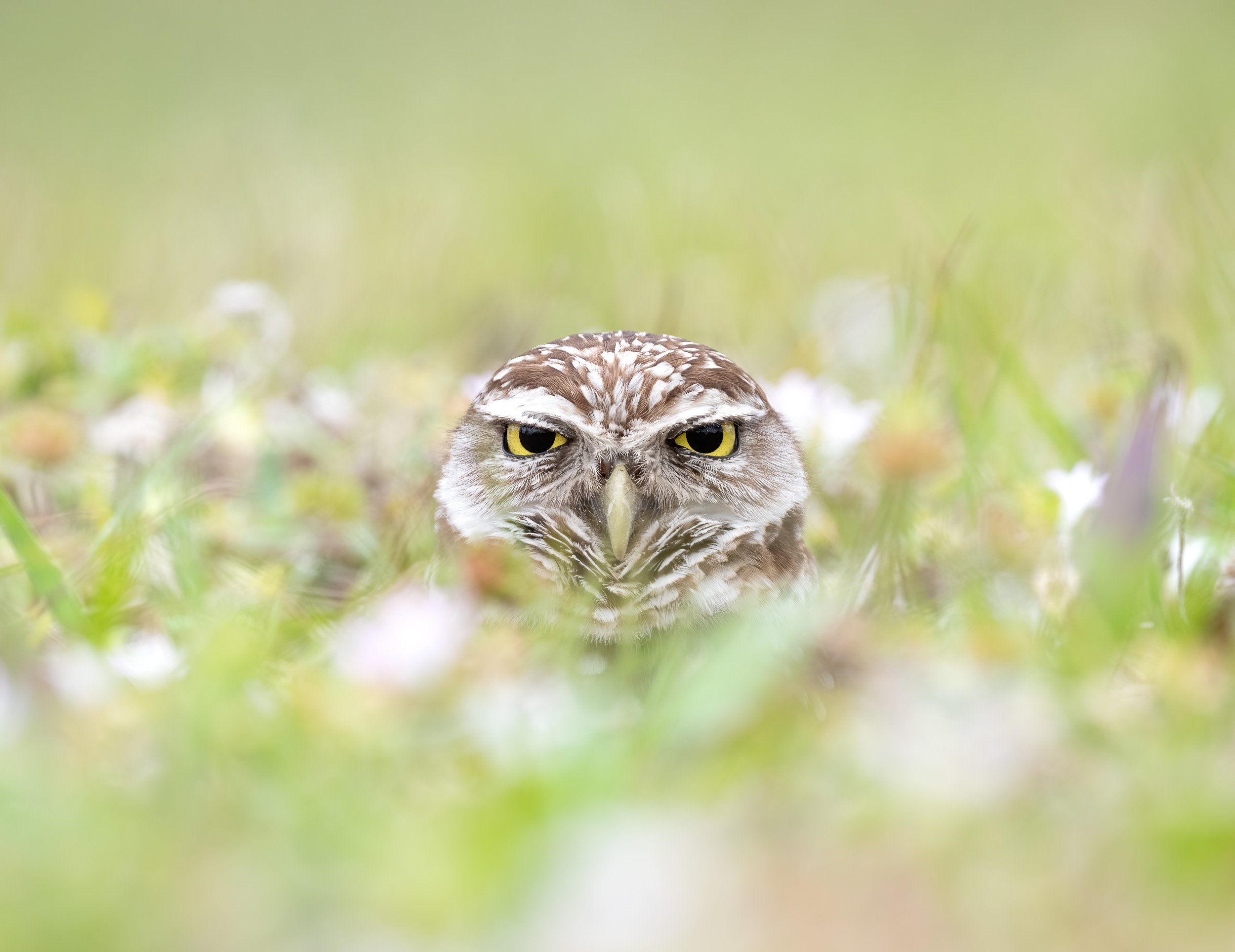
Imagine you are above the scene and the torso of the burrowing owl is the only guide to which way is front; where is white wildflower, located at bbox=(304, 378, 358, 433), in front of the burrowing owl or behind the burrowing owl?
behind

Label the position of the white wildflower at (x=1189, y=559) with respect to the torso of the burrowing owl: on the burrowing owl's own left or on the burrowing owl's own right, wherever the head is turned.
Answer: on the burrowing owl's own left

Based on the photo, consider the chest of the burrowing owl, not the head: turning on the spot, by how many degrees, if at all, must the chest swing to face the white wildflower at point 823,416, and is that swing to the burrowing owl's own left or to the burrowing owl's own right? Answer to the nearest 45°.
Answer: approximately 135° to the burrowing owl's own left

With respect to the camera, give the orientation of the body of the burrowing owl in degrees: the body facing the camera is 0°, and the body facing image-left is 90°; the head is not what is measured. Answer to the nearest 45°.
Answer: approximately 0°

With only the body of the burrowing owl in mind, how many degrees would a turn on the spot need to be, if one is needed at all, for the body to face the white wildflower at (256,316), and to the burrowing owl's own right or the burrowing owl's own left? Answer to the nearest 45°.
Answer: approximately 135° to the burrowing owl's own right

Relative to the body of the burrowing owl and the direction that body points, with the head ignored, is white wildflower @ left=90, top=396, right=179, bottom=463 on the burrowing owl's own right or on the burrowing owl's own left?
on the burrowing owl's own right
